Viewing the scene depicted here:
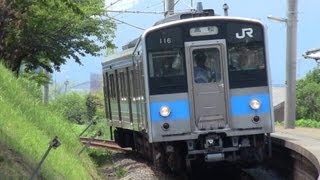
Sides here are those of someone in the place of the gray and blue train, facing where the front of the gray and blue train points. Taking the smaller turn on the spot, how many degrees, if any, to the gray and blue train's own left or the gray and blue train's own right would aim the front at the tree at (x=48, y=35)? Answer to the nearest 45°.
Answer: approximately 135° to the gray and blue train's own right

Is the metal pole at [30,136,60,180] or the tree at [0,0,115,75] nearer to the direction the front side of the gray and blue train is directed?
the metal pole

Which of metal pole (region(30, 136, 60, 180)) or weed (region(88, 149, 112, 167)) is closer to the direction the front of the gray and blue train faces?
the metal pole

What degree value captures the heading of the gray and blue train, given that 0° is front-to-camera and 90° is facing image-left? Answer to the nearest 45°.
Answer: approximately 0°
